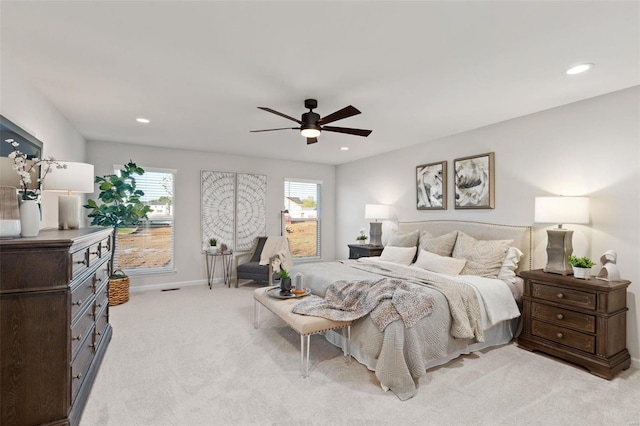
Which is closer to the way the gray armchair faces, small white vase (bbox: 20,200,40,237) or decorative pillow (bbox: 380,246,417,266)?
the small white vase

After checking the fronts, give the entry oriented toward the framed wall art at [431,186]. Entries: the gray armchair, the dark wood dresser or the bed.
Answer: the dark wood dresser

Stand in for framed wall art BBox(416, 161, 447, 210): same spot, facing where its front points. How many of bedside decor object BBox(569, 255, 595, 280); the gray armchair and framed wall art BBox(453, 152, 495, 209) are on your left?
2

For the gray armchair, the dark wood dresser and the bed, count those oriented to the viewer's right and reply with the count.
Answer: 1

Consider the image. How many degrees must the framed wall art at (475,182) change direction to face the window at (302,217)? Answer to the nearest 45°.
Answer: approximately 45° to its right

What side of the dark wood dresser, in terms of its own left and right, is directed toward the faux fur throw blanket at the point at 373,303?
front

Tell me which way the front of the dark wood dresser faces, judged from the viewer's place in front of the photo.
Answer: facing to the right of the viewer

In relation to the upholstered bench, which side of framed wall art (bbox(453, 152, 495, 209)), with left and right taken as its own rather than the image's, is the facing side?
front

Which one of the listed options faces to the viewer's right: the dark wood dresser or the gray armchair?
the dark wood dresser

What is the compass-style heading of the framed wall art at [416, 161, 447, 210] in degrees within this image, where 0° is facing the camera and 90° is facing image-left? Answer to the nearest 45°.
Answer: approximately 45°

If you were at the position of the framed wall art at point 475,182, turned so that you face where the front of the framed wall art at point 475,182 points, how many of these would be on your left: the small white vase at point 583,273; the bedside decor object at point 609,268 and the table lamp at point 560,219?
3

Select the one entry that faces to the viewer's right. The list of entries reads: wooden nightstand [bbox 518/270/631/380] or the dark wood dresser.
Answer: the dark wood dresser

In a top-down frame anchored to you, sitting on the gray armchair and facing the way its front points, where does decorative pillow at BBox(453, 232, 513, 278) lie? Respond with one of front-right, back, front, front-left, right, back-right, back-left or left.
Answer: left

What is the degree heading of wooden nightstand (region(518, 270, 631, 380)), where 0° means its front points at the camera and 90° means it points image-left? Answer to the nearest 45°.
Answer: approximately 45°

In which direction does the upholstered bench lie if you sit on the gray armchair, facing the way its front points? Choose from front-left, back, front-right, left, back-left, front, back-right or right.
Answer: front-left

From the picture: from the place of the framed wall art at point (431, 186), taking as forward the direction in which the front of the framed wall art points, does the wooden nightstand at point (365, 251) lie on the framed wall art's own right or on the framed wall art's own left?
on the framed wall art's own right
